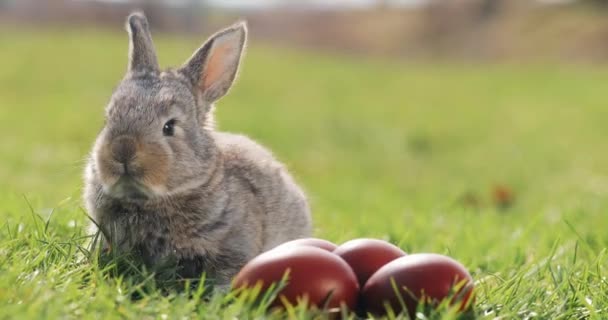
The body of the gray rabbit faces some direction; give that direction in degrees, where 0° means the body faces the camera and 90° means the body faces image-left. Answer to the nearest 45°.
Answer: approximately 45°

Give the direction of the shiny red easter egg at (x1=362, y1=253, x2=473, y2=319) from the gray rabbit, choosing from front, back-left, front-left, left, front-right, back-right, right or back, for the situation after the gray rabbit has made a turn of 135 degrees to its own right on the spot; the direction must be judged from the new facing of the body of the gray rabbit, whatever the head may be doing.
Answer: back-right

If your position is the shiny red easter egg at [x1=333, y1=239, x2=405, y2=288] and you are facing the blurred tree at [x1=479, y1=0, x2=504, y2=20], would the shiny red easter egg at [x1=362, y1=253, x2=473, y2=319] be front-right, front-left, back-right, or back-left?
back-right

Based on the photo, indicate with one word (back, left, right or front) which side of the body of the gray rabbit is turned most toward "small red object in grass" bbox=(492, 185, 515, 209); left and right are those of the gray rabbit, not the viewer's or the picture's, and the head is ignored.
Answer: back

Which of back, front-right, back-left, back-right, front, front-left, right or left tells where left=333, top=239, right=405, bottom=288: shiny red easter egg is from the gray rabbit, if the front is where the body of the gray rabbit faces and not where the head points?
left
